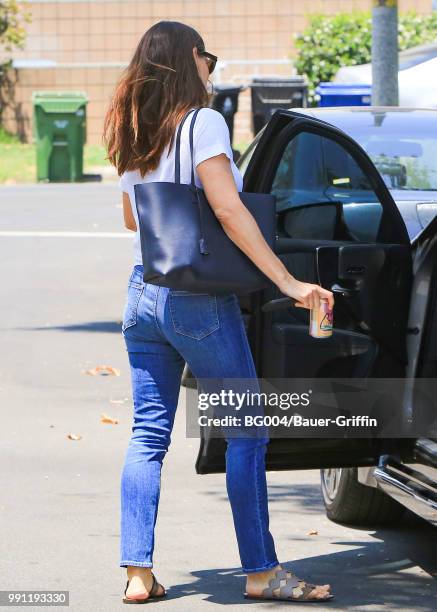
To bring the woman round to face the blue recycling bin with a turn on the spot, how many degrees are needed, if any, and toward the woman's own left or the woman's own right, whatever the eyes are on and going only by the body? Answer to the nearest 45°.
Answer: approximately 45° to the woman's own left

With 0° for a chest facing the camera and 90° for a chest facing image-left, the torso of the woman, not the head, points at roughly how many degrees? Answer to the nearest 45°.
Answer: approximately 225°

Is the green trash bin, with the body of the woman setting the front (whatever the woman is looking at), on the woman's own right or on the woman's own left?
on the woman's own left

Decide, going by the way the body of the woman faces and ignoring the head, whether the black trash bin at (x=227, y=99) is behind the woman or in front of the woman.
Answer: in front

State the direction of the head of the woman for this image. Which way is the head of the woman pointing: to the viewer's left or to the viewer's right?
to the viewer's right

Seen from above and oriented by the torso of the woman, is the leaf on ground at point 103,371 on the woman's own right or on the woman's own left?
on the woman's own left

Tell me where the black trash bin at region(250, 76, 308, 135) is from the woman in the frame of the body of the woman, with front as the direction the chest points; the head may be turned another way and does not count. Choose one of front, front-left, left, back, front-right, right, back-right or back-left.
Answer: front-left

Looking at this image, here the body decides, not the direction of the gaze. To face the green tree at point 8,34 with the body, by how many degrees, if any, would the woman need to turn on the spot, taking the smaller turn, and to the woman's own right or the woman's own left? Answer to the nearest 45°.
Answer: approximately 45° to the woman's own left

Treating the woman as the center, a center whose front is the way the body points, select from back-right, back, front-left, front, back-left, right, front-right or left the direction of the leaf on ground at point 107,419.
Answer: front-left

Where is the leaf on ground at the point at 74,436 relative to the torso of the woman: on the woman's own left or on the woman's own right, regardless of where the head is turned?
on the woman's own left
